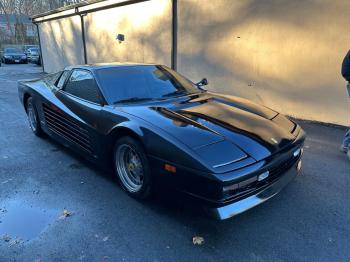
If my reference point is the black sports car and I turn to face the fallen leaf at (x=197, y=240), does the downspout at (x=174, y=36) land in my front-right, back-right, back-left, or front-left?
back-left

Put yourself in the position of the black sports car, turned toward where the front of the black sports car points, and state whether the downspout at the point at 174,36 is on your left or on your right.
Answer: on your left

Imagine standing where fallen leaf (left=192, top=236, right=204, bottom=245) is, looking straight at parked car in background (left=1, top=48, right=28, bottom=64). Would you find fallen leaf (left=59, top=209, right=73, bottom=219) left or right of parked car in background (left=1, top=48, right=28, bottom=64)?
left

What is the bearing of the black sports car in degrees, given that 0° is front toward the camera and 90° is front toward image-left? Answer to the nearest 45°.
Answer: approximately 315°

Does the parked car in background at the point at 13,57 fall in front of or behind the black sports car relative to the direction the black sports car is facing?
behind

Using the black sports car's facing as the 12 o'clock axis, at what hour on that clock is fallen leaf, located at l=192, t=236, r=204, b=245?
The fallen leaf is roughly at 1 o'clock from the black sports car.

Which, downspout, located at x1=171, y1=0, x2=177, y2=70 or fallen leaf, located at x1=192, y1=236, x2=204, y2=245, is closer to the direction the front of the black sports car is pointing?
the fallen leaf

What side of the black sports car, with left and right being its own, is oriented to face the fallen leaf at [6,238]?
right
